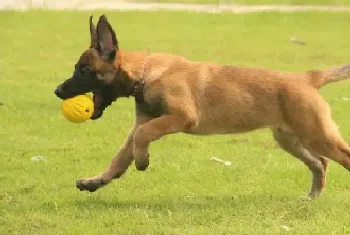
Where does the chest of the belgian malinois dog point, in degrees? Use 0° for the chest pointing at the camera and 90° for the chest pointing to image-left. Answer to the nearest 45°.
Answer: approximately 90°
